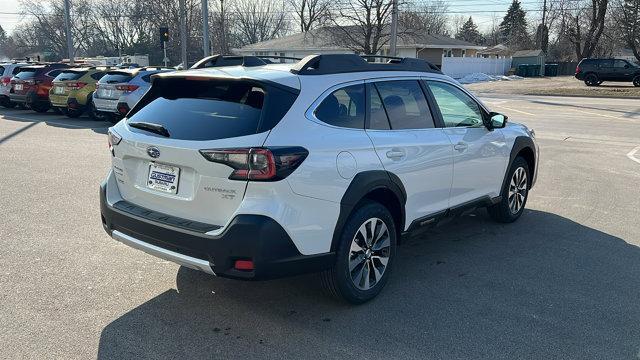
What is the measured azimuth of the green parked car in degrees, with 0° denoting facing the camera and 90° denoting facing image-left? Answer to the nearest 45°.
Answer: approximately 225°

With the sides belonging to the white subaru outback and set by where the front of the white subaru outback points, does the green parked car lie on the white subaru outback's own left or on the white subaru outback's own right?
on the white subaru outback's own left

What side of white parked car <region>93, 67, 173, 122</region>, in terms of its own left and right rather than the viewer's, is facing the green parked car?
left

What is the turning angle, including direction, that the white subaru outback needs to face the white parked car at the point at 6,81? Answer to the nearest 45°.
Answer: approximately 90° to its left

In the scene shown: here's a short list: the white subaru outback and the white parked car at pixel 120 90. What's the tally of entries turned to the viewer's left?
0

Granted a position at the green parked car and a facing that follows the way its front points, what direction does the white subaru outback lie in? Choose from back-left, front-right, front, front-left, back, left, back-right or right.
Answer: back-right

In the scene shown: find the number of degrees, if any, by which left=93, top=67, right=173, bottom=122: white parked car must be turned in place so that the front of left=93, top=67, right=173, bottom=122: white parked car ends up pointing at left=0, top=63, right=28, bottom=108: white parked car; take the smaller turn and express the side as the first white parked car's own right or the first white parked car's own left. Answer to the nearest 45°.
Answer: approximately 90° to the first white parked car's own left

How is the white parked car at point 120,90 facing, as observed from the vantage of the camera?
facing away from the viewer and to the right of the viewer

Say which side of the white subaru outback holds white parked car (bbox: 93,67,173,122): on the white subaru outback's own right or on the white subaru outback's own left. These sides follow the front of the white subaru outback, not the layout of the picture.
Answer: on the white subaru outback's own left

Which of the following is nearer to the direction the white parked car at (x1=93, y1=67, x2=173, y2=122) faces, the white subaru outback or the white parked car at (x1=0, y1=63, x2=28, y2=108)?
the white parked car

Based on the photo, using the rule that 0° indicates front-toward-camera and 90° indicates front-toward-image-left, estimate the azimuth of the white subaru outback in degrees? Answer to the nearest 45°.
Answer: approximately 225°
